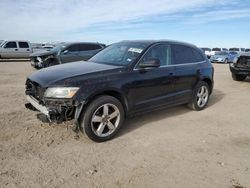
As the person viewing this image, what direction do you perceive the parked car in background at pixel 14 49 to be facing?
facing to the left of the viewer

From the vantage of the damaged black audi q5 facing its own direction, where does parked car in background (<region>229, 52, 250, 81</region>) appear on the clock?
The parked car in background is roughly at 6 o'clock from the damaged black audi q5.

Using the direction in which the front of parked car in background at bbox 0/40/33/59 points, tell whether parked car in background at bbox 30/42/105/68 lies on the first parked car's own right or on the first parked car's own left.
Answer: on the first parked car's own left

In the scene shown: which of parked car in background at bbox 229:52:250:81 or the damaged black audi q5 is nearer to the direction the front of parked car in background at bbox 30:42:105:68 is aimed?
the damaged black audi q5

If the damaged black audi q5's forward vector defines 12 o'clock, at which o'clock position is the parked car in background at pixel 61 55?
The parked car in background is roughly at 4 o'clock from the damaged black audi q5.

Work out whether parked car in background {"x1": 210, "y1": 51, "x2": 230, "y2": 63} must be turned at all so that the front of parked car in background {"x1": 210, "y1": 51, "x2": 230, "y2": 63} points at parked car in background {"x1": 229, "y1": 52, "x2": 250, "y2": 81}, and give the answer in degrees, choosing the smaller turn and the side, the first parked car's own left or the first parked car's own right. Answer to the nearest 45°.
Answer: approximately 45° to the first parked car's own left

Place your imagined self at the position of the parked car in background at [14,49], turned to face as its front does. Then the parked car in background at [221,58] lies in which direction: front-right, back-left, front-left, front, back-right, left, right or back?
back

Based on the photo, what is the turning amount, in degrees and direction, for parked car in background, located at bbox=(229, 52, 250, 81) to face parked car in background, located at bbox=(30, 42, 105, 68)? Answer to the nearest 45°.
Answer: approximately 45° to its right
